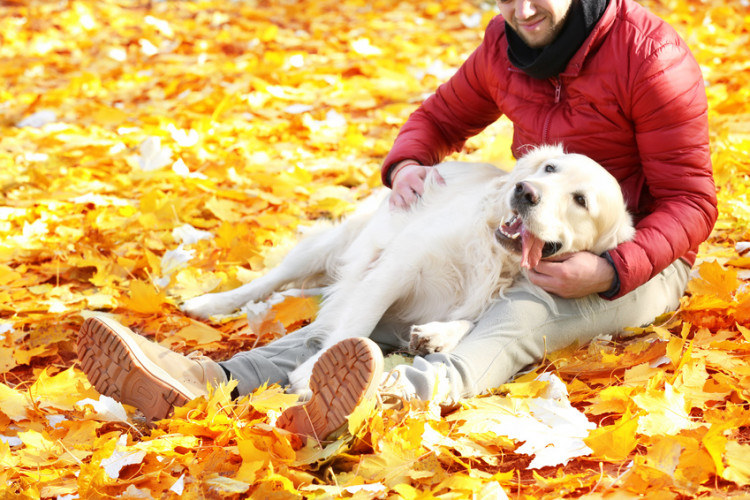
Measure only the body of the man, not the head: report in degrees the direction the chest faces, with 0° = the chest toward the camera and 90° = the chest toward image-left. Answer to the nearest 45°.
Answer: approximately 45°

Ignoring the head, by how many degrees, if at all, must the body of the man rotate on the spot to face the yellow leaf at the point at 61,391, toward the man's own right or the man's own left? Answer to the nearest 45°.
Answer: approximately 45° to the man's own right

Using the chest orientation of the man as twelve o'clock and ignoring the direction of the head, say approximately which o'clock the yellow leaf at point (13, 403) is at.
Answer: The yellow leaf is roughly at 1 o'clock from the man.

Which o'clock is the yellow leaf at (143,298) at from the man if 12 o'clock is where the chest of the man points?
The yellow leaf is roughly at 2 o'clock from the man.
